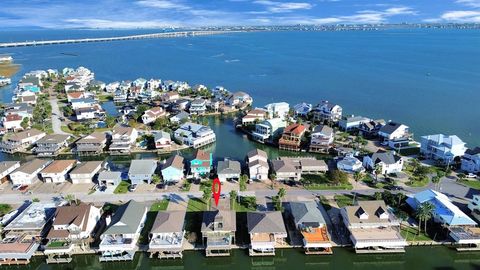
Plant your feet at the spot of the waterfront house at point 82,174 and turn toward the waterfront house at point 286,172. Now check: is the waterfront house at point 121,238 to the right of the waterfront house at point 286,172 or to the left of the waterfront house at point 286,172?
right

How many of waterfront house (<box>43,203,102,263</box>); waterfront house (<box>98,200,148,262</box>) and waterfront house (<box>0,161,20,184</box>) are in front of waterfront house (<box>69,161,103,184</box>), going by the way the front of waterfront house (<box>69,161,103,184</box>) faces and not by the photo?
2

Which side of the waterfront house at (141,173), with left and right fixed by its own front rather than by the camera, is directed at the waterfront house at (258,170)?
left

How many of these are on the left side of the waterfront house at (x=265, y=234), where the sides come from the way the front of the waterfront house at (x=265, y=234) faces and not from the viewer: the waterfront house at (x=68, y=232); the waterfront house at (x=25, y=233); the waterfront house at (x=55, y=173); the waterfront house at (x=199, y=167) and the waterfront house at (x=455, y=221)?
1

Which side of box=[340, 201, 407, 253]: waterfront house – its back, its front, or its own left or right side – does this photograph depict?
back

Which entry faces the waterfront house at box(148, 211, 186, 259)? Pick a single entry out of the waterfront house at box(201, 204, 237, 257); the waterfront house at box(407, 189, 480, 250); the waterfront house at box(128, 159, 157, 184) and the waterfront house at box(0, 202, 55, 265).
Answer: the waterfront house at box(128, 159, 157, 184)

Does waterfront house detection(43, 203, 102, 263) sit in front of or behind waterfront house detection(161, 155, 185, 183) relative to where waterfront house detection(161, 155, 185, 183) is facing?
in front

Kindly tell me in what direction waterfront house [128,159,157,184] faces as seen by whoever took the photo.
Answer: facing the viewer

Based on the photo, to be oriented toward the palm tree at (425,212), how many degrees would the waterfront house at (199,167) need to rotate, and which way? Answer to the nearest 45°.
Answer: approximately 45° to its left

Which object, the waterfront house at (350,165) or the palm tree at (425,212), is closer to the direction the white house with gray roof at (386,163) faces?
the palm tree

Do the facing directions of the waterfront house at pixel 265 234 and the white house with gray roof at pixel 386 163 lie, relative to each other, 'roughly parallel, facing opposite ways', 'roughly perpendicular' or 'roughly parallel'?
roughly parallel, facing opposite ways

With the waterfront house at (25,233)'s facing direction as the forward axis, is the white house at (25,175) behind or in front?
in front

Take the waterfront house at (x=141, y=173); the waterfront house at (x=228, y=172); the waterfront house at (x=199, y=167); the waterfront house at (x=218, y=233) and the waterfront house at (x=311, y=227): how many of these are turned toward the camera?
3
